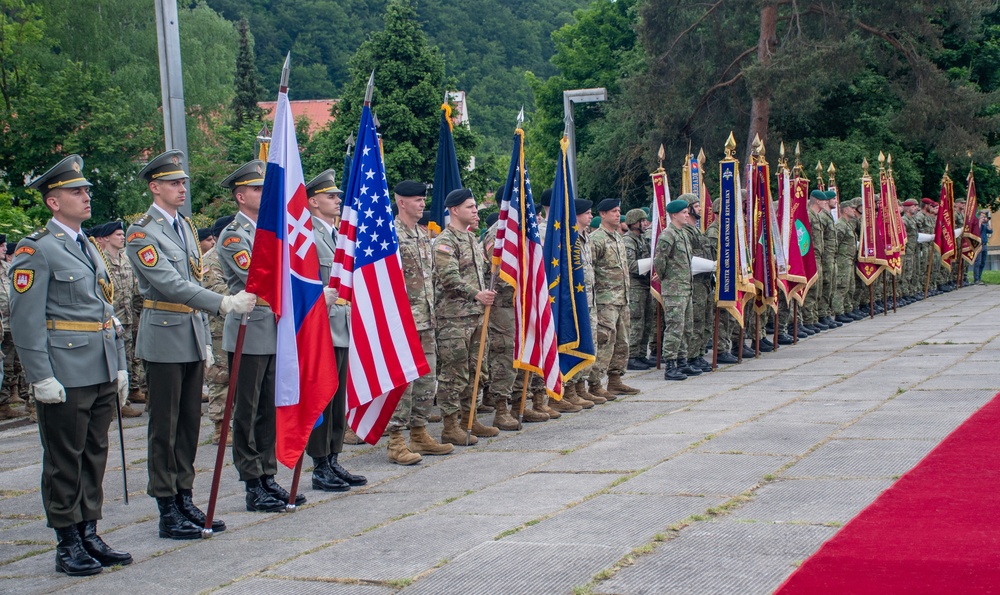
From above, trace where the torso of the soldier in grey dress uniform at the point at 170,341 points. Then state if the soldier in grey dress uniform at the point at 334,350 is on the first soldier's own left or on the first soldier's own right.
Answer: on the first soldier's own left

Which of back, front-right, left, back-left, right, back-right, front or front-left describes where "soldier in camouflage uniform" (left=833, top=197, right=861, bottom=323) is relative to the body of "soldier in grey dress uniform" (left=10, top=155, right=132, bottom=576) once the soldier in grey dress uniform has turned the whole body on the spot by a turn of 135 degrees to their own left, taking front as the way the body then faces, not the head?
front-right

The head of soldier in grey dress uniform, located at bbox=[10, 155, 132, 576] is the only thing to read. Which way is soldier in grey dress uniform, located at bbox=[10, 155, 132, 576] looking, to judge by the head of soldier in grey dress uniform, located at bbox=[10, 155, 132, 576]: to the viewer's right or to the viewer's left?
to the viewer's right

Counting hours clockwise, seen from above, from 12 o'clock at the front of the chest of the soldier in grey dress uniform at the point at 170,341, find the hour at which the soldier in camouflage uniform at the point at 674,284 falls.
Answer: The soldier in camouflage uniform is roughly at 9 o'clock from the soldier in grey dress uniform.

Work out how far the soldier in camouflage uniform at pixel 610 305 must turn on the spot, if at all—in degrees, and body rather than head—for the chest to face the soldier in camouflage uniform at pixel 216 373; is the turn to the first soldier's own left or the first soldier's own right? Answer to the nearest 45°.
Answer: approximately 90° to the first soldier's own right

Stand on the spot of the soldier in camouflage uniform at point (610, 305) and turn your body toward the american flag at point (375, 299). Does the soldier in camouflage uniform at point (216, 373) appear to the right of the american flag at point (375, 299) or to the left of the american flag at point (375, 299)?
right

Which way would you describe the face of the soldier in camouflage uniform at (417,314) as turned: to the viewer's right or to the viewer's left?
to the viewer's right

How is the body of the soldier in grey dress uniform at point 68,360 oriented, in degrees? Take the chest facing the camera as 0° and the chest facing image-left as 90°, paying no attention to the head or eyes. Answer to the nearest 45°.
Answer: approximately 315°

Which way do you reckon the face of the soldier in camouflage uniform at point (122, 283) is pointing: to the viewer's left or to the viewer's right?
to the viewer's right

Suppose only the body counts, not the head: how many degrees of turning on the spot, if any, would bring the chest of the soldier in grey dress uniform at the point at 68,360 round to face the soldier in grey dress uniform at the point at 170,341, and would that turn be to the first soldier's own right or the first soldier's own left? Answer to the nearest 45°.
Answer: approximately 90° to the first soldier's own left

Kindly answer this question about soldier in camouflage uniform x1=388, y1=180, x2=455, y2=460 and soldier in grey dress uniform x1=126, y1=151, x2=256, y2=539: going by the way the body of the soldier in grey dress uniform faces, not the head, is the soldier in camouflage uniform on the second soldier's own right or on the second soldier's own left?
on the second soldier's own left

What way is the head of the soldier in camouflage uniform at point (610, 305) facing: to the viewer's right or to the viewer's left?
to the viewer's right

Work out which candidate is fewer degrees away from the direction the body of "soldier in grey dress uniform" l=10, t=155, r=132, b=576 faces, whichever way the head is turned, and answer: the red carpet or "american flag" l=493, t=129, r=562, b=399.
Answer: the red carpet

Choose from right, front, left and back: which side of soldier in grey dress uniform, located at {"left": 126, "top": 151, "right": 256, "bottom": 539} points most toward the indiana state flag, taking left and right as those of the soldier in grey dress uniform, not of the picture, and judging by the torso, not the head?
left

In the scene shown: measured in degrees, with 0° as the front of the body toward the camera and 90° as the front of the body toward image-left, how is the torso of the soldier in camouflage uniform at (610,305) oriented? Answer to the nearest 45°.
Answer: approximately 315°
